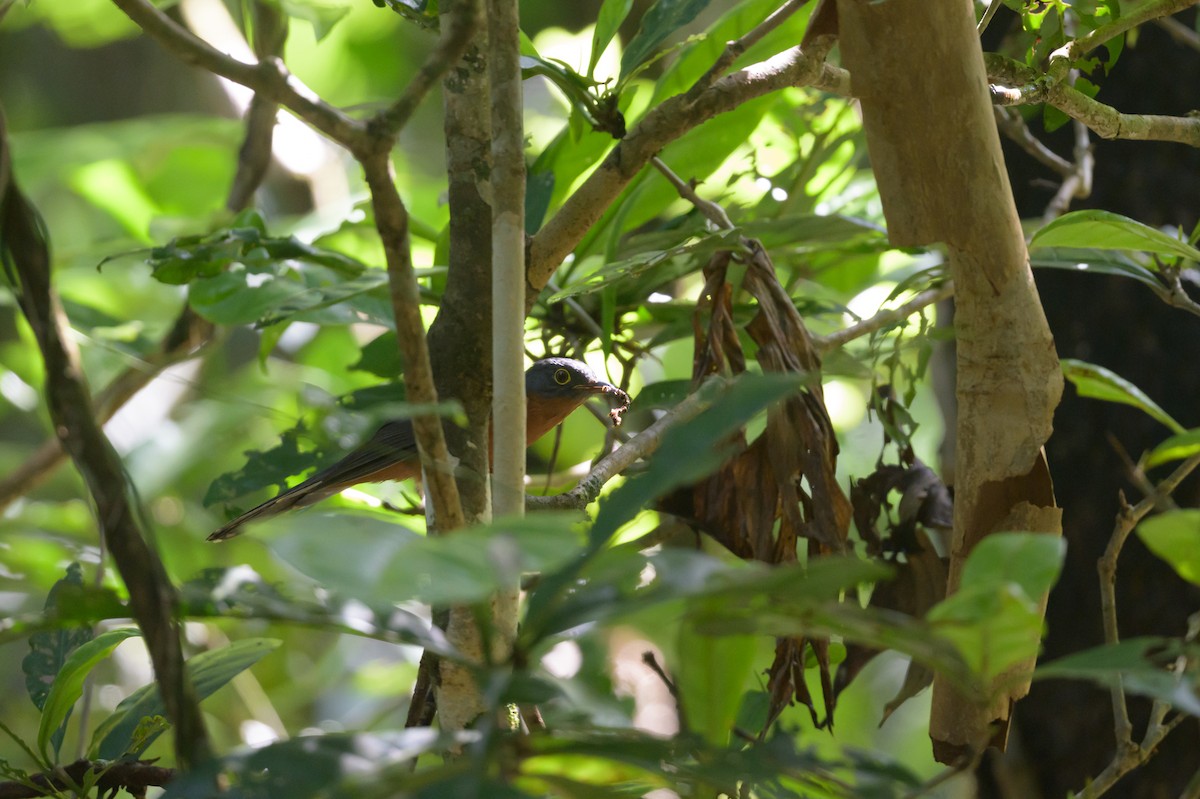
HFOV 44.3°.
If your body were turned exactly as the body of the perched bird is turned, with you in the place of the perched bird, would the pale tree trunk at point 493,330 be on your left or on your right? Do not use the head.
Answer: on your right

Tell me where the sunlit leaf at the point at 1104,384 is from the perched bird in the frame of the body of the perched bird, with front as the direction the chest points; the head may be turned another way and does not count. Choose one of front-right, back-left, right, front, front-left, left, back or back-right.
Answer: front-right

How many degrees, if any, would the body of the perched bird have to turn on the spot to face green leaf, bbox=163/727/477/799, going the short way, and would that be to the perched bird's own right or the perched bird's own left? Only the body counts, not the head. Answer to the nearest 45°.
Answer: approximately 90° to the perched bird's own right

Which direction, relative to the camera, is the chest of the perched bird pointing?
to the viewer's right
